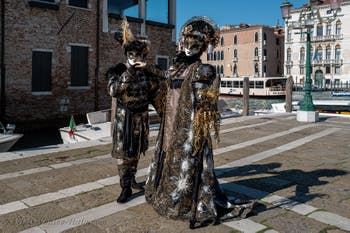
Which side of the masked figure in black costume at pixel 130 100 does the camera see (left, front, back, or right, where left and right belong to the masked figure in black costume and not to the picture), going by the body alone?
front

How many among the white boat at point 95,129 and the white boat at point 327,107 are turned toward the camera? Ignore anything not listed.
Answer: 0

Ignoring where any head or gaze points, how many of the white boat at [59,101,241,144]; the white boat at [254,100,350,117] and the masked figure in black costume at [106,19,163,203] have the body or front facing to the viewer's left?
1

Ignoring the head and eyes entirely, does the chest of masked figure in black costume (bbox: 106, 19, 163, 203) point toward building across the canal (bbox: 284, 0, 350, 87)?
no

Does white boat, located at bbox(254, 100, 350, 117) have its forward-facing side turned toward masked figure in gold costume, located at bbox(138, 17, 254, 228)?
no

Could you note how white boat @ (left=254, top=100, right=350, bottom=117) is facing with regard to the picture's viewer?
facing to the left of the viewer

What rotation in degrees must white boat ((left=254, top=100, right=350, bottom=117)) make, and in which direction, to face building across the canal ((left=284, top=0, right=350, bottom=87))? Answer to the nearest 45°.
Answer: approximately 90° to its right

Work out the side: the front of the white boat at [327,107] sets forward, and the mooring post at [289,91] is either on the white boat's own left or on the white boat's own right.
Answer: on the white boat's own left
